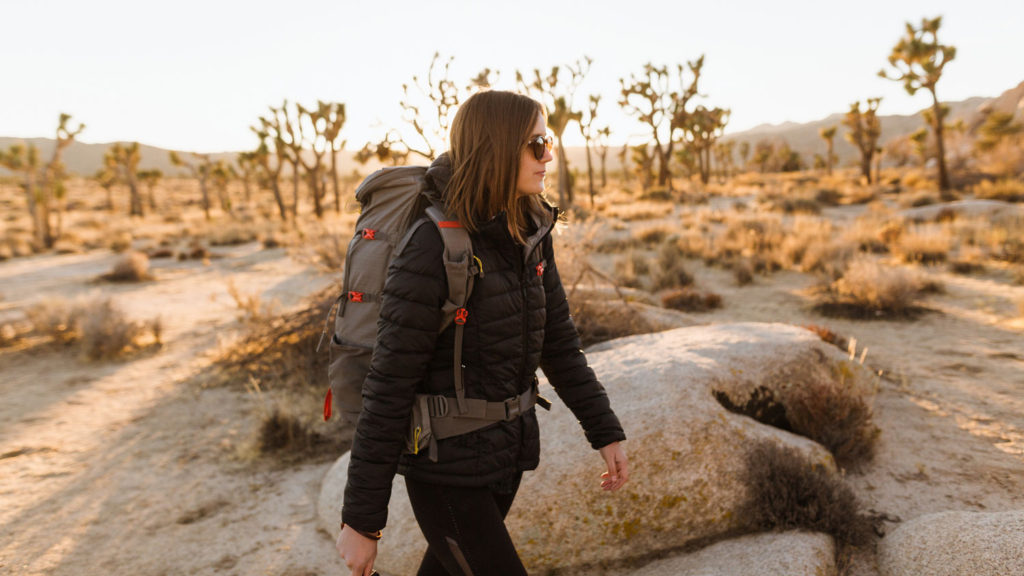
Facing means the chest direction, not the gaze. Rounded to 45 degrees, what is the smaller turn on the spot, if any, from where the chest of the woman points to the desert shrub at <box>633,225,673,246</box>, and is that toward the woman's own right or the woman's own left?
approximately 135° to the woman's own left

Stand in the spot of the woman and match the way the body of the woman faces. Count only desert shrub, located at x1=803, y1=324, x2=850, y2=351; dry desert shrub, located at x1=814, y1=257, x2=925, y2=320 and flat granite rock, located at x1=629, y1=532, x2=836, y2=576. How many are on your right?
0

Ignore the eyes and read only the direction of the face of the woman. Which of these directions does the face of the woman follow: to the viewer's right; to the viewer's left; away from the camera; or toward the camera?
to the viewer's right

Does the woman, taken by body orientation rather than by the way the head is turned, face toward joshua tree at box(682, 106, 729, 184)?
no

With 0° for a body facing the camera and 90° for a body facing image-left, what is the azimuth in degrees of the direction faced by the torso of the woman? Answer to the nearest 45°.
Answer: approximately 315°

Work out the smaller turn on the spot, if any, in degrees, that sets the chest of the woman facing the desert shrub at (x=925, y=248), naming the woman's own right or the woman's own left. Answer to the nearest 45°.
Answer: approximately 90° to the woman's own left

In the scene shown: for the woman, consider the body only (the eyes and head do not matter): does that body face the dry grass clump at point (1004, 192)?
no

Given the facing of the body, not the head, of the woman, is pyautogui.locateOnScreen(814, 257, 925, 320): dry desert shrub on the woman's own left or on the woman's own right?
on the woman's own left

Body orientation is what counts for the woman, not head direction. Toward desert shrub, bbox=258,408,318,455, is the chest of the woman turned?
no
